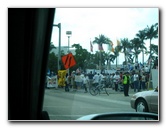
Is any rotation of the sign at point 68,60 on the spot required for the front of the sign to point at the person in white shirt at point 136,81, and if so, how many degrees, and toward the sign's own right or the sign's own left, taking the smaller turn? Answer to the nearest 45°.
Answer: approximately 135° to the sign's own left

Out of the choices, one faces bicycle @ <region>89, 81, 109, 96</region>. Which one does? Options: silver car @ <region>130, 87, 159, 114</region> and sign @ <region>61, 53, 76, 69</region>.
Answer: the silver car

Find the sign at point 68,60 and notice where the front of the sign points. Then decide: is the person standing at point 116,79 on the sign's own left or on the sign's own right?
on the sign's own left

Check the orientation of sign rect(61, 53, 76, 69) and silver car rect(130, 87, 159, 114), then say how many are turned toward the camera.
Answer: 1
